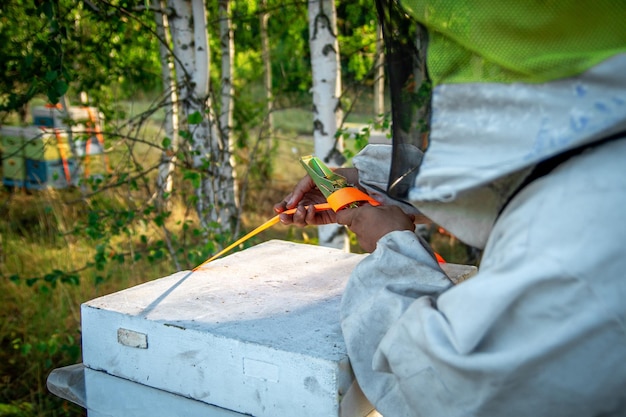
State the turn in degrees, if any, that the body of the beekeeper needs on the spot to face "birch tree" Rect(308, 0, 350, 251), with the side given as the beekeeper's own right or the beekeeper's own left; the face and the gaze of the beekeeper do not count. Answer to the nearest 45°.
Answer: approximately 90° to the beekeeper's own right

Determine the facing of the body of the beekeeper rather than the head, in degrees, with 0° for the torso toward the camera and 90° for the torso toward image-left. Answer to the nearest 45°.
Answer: approximately 90°

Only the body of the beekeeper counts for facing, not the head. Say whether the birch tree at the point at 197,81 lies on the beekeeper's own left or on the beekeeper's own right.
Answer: on the beekeeper's own right

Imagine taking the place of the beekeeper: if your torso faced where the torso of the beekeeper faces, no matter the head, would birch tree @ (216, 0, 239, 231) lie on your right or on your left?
on your right
